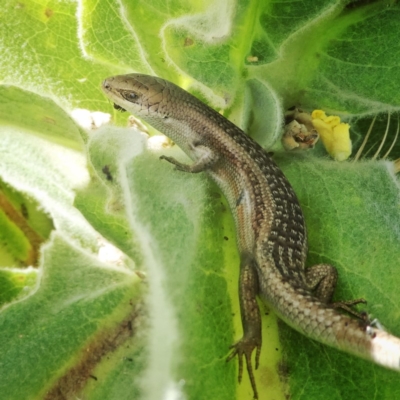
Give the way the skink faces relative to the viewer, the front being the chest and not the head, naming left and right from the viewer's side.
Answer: facing away from the viewer and to the left of the viewer
